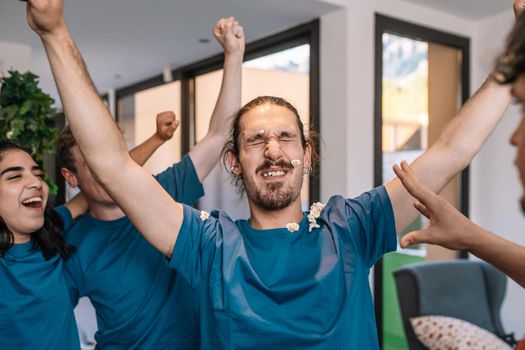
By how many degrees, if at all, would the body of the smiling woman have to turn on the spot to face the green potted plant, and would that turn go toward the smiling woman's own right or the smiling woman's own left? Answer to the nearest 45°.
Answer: approximately 135° to the smiling woman's own left

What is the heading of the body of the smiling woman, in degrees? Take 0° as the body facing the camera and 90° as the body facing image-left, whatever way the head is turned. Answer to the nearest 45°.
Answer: approximately 315°

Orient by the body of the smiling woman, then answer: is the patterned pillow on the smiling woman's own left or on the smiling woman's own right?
on the smiling woman's own left

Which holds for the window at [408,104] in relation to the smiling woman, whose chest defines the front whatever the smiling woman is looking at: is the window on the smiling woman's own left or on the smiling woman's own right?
on the smiling woman's own left

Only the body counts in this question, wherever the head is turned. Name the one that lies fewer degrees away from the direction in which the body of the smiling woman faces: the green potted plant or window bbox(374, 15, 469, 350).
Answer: the window

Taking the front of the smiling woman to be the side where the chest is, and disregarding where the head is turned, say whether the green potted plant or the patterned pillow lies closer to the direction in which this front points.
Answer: the patterned pillow
